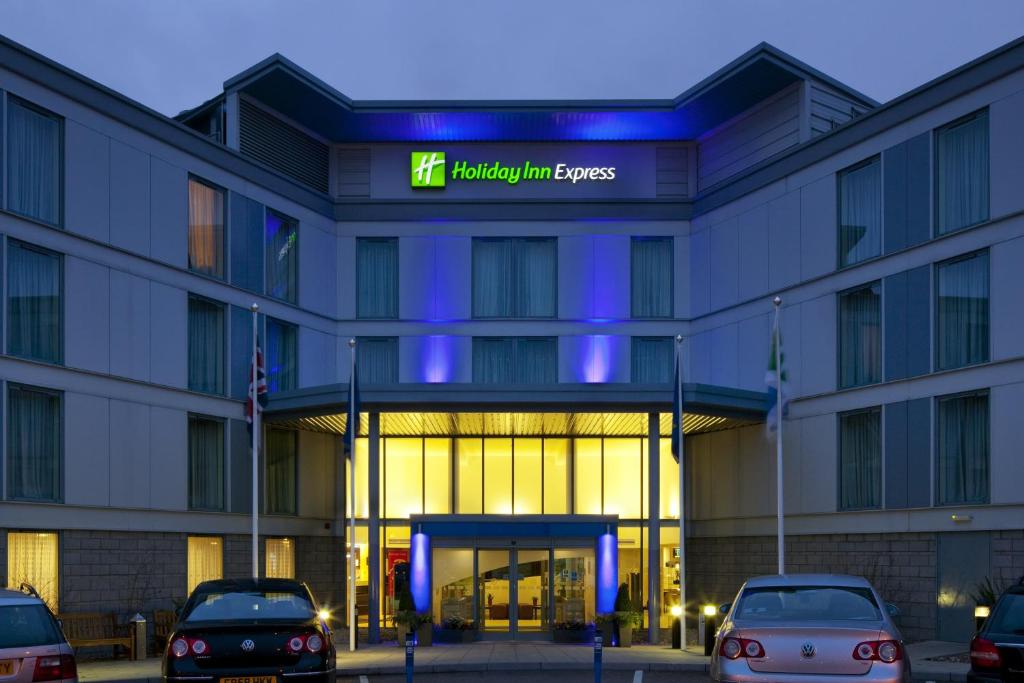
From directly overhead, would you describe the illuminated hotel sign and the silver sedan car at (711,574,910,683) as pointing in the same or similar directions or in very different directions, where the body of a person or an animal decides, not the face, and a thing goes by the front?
very different directions

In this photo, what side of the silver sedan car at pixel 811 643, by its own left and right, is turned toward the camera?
back

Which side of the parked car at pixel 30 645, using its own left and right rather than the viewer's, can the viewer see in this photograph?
back

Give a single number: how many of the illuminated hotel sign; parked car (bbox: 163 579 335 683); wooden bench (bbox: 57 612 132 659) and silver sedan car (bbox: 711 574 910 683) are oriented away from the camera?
2

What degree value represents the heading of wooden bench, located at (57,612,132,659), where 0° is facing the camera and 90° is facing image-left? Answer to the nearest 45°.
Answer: approximately 315°

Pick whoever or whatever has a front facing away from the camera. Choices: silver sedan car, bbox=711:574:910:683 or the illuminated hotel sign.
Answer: the silver sedan car

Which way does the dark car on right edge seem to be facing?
away from the camera

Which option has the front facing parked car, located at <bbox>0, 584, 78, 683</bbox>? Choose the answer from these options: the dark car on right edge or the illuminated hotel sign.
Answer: the illuminated hotel sign

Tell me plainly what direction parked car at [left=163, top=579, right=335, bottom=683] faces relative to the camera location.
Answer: facing away from the viewer
